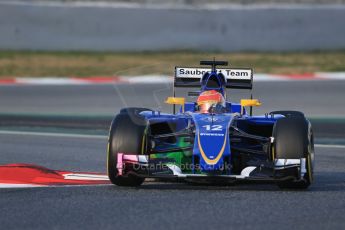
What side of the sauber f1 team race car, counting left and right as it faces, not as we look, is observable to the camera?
front
